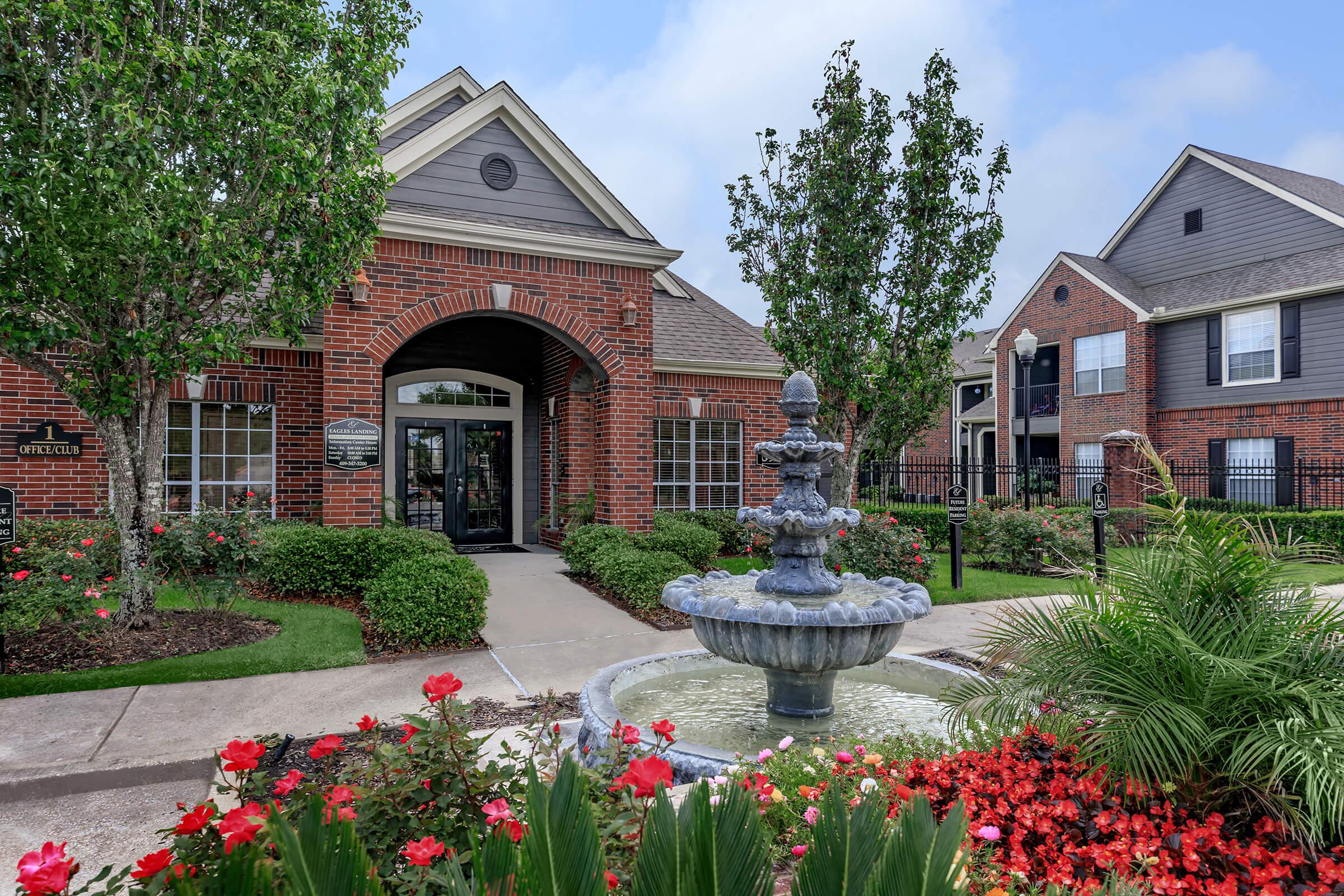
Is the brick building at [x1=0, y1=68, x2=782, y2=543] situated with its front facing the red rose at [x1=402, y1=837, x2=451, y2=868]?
yes

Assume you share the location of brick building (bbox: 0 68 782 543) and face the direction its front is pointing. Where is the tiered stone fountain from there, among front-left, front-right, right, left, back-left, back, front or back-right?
front

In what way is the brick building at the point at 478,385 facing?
toward the camera

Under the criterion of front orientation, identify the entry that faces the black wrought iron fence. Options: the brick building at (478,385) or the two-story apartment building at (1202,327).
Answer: the two-story apartment building

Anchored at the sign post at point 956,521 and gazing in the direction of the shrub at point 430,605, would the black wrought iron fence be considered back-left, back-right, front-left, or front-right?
back-right

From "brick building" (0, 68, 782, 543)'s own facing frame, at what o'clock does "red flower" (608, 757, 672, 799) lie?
The red flower is roughly at 12 o'clock from the brick building.

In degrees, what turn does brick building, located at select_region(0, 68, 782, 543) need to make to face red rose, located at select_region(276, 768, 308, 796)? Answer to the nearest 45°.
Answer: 0° — it already faces it

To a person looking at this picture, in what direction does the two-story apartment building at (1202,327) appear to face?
facing the viewer and to the left of the viewer

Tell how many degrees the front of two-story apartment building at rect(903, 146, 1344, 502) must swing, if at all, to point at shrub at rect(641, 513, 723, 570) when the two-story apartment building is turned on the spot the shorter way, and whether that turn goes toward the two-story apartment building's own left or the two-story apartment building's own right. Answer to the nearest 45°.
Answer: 0° — it already faces it

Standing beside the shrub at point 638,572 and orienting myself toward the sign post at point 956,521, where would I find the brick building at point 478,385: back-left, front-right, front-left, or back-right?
back-left

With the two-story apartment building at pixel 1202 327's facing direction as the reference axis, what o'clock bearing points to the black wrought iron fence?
The black wrought iron fence is roughly at 12 o'clock from the two-story apartment building.

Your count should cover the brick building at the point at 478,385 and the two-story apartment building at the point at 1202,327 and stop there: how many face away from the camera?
0
